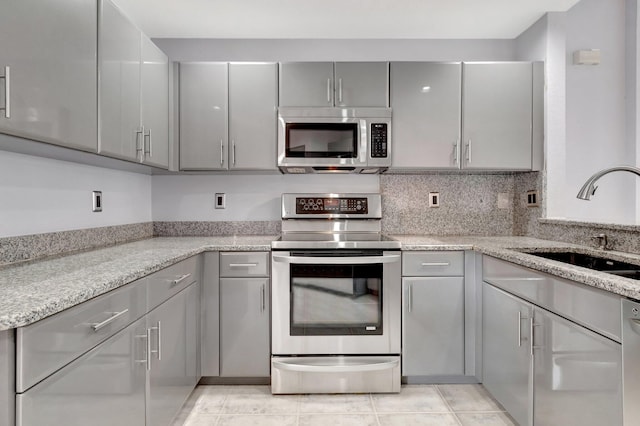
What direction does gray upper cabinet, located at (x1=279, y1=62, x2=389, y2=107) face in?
toward the camera

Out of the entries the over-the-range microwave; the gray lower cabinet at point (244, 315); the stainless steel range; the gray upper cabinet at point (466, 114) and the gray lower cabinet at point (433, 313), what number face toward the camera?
5

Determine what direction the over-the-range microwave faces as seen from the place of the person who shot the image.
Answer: facing the viewer

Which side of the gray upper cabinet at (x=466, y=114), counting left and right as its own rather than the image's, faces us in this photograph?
front

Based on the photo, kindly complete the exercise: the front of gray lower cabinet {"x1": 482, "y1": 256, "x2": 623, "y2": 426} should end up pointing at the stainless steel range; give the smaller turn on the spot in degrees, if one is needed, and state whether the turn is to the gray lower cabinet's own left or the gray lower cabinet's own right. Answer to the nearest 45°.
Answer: approximately 45° to the gray lower cabinet's own right

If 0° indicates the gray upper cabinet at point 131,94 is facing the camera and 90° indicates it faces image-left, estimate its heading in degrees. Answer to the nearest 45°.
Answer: approximately 315°

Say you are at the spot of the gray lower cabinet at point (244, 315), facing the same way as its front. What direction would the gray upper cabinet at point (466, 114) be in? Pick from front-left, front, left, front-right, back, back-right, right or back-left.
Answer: left

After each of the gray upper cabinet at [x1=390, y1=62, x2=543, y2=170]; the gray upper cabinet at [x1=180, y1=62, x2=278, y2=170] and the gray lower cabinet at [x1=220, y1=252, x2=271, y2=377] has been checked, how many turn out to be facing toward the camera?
3

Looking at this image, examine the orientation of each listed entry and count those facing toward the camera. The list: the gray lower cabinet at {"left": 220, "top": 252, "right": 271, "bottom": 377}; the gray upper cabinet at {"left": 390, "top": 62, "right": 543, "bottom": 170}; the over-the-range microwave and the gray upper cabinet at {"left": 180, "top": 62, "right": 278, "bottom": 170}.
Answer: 4

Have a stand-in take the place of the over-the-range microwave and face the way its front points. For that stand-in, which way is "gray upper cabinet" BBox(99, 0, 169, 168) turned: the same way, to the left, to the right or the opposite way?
to the left

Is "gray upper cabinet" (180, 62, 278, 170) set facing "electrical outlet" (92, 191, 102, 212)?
no

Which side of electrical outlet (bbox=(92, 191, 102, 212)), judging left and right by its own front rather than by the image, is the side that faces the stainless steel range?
front

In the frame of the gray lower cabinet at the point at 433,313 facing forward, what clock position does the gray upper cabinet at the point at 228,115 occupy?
The gray upper cabinet is roughly at 3 o'clock from the gray lower cabinet.

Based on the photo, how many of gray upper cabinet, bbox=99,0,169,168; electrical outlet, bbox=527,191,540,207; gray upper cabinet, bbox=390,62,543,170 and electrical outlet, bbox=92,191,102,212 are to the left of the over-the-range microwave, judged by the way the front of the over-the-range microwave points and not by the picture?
2

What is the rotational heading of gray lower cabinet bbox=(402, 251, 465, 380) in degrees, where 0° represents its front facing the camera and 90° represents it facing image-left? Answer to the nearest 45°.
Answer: approximately 0°

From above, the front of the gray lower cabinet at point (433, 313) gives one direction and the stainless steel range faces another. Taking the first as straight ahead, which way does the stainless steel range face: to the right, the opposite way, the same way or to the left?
the same way

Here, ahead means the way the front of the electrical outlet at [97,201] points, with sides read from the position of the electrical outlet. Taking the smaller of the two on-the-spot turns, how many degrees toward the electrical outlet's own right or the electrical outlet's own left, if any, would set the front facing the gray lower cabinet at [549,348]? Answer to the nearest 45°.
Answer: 0° — it already faces it

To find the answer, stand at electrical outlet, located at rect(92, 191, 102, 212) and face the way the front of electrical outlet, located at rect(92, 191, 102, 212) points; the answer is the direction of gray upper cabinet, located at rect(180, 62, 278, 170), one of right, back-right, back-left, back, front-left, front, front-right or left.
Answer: front-left
